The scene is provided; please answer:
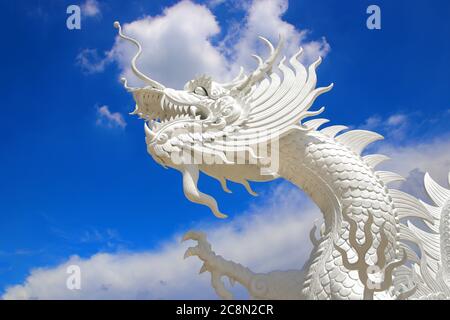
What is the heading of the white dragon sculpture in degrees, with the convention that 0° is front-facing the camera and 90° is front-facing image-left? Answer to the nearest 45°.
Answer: approximately 90°
